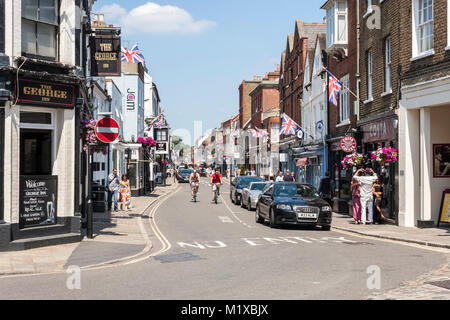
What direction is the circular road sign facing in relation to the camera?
toward the camera

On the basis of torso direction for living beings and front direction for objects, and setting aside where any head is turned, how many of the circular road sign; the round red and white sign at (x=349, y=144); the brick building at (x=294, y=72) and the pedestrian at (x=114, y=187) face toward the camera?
3

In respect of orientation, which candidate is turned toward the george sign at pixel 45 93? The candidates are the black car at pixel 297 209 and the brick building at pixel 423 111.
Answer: the brick building

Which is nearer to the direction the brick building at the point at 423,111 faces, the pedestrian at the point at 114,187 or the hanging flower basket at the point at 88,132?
the hanging flower basket

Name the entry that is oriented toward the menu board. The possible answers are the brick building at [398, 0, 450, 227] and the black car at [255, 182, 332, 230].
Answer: the brick building

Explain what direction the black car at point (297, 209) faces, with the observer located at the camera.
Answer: facing the viewer and to the right of the viewer

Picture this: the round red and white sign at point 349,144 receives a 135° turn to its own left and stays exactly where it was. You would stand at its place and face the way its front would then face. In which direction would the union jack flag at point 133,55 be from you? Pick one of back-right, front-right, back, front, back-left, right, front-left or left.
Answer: back-left

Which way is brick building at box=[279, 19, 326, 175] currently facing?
to the viewer's left

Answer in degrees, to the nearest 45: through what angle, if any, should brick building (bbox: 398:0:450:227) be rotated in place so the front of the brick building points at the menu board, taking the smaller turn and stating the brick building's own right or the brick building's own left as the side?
0° — it already faces it

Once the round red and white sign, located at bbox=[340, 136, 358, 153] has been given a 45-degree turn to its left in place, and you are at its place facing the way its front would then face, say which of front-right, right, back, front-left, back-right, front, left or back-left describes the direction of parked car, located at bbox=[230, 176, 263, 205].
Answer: back

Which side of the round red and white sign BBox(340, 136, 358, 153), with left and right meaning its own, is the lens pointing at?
front

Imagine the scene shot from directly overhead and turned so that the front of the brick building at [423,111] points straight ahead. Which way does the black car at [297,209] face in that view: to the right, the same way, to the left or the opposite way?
to the left

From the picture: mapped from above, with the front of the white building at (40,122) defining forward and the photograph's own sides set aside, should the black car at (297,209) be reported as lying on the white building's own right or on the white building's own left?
on the white building's own left
